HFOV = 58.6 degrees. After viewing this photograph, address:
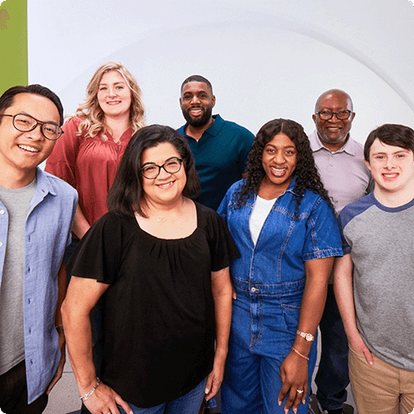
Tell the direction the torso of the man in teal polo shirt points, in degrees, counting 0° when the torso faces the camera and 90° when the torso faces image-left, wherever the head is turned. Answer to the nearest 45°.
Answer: approximately 45°

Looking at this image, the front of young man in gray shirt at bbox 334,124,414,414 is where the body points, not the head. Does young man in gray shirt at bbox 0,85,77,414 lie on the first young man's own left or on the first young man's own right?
on the first young man's own right

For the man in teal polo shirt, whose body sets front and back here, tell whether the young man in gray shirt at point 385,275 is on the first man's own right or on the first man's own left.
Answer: on the first man's own left

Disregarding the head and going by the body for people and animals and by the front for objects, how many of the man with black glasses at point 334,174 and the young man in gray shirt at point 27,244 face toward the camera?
2

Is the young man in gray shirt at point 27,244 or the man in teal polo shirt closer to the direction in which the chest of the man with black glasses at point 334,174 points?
the young man in gray shirt

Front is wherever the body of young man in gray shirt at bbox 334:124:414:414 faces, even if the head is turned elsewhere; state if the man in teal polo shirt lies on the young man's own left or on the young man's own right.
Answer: on the young man's own right

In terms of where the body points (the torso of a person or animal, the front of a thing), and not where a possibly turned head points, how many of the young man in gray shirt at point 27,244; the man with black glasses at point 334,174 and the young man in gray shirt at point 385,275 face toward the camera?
3

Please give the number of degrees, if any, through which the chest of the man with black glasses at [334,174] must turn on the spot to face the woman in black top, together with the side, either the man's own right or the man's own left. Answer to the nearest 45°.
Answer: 0° — they already face them

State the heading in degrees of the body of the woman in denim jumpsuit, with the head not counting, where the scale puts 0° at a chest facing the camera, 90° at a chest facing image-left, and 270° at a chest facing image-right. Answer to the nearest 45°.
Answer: approximately 45°

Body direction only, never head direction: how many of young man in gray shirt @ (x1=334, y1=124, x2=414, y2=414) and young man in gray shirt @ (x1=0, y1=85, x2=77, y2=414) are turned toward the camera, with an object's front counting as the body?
2

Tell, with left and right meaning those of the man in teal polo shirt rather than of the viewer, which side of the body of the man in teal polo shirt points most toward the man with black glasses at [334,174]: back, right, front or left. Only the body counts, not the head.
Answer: left

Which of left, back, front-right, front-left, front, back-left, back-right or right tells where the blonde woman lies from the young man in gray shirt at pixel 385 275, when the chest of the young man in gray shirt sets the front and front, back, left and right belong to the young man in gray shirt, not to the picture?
right

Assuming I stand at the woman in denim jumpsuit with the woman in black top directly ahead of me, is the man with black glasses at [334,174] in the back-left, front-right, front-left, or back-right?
back-right

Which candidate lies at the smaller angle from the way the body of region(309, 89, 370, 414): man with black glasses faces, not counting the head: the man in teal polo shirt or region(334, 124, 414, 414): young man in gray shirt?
the young man in gray shirt

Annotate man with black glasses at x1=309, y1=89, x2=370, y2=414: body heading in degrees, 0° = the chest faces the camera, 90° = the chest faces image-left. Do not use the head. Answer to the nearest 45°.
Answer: approximately 0°

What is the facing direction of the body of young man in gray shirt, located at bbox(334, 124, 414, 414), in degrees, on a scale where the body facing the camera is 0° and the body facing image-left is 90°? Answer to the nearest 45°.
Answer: approximately 0°
